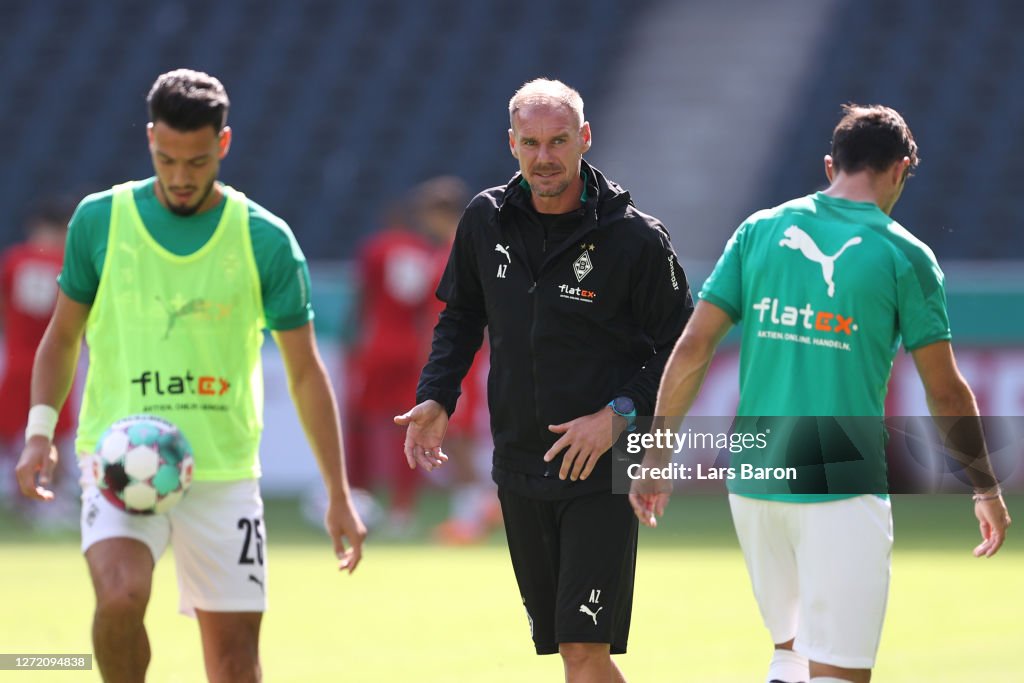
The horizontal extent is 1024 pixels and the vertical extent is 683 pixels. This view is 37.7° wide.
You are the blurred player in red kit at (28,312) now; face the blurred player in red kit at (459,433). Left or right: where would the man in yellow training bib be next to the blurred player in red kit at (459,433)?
right

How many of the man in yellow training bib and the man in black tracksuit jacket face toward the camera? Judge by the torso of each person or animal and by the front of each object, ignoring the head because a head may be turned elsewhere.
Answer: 2

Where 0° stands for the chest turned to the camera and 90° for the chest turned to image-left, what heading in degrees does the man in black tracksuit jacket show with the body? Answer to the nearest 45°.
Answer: approximately 0°

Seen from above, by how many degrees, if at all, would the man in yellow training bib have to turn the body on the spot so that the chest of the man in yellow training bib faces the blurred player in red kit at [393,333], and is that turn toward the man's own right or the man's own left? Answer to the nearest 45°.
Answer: approximately 180°

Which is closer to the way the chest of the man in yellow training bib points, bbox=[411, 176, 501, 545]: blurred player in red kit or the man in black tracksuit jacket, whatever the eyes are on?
the man in black tracksuit jacket

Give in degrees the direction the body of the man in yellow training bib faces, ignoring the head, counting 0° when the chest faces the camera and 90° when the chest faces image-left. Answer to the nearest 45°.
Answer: approximately 0°

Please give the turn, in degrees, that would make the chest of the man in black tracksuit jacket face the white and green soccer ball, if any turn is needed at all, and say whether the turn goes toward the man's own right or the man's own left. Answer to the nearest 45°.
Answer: approximately 90° to the man's own right
